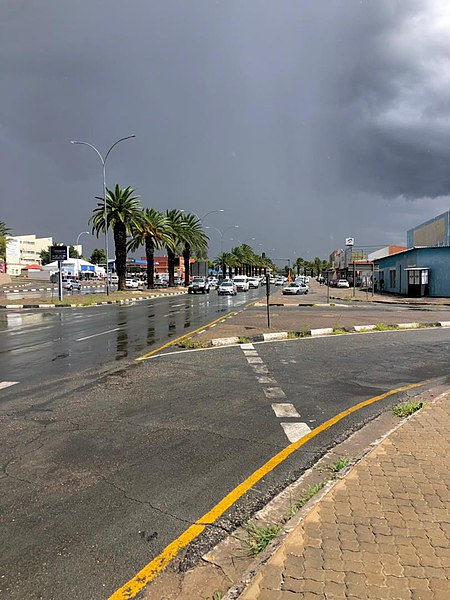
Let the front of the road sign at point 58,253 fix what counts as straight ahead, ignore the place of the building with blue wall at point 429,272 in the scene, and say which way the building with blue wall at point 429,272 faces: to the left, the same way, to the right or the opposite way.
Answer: to the right

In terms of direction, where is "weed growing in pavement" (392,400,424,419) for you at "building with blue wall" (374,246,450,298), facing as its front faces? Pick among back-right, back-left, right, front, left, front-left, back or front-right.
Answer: front-left

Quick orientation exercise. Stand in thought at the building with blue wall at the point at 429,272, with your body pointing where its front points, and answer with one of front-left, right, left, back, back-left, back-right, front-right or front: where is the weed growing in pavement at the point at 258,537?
front-left

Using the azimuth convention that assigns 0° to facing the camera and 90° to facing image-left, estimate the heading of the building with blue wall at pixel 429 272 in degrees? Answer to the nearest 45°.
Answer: approximately 45°

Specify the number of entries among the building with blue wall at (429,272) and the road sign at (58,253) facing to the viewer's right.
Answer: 0

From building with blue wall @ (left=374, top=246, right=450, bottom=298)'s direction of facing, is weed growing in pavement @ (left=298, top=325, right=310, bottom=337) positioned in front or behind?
in front

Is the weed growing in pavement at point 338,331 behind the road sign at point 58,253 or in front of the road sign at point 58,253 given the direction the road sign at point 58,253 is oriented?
in front

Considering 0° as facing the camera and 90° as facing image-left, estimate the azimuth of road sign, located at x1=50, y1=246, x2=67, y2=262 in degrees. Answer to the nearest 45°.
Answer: approximately 0°

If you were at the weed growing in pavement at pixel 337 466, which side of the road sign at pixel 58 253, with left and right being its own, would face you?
front

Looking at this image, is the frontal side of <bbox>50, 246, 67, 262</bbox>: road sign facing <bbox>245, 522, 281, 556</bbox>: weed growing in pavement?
yes

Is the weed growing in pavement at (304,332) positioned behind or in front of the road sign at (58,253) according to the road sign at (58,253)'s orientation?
in front

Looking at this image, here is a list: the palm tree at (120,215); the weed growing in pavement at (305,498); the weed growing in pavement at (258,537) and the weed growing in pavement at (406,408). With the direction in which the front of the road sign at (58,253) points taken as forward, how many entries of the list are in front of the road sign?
3

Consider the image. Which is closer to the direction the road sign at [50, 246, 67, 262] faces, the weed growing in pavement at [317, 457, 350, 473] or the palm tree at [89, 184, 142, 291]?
the weed growing in pavement
